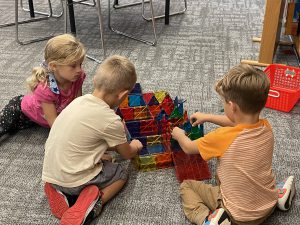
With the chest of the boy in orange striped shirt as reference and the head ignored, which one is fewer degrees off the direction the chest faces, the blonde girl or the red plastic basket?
the blonde girl

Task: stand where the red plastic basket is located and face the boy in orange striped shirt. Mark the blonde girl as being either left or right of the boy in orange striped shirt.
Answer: right

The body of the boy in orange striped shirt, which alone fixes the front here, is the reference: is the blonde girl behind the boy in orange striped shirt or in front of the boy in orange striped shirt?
in front

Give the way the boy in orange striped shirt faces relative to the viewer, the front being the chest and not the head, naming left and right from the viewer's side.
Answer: facing away from the viewer and to the left of the viewer
